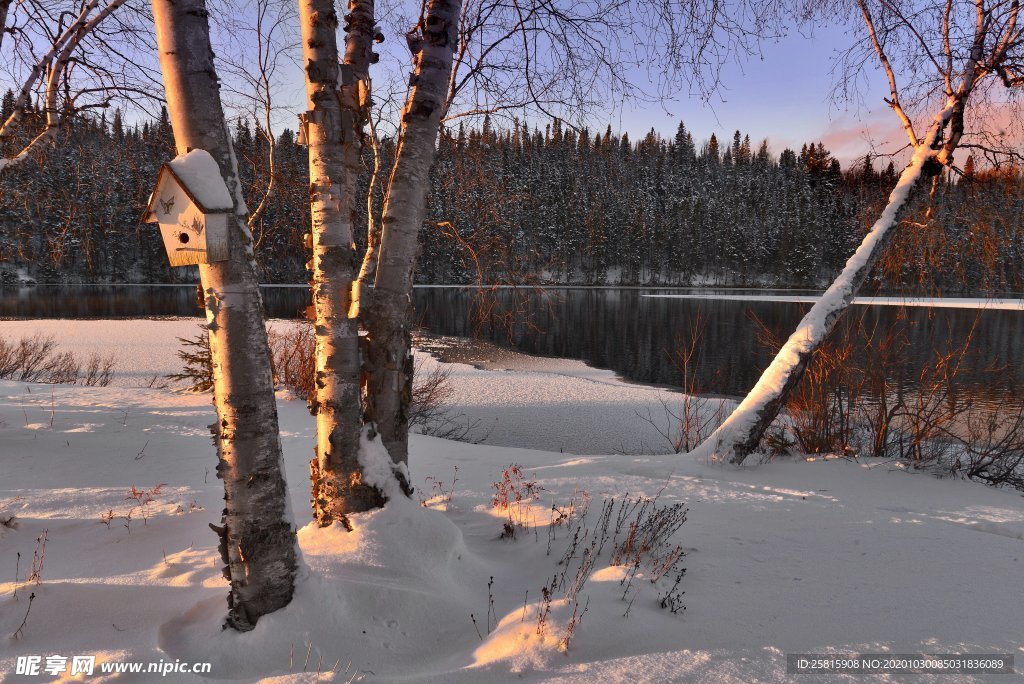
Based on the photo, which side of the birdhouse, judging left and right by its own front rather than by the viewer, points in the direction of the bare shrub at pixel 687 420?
back

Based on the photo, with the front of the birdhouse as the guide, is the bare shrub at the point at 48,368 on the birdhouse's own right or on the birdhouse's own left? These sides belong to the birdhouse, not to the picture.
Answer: on the birdhouse's own right

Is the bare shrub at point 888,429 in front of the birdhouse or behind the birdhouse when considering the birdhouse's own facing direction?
behind

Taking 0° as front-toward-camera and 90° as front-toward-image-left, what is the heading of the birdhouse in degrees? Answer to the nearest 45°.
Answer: approximately 45°

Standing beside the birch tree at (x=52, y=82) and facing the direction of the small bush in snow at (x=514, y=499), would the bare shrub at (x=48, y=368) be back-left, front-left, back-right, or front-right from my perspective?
back-left

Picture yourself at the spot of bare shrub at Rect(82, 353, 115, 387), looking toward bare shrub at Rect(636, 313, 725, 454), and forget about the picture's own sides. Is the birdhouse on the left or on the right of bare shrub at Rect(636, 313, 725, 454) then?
right

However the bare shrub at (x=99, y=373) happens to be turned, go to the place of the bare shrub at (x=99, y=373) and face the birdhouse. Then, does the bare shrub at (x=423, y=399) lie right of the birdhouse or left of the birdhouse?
left

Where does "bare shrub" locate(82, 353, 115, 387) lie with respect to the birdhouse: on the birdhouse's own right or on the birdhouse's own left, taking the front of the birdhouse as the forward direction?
on the birdhouse's own right
